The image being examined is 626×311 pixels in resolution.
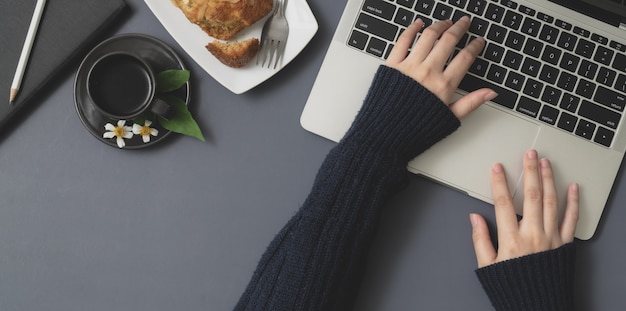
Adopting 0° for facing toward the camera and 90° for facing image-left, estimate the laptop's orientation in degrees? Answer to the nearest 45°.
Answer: approximately 0°
